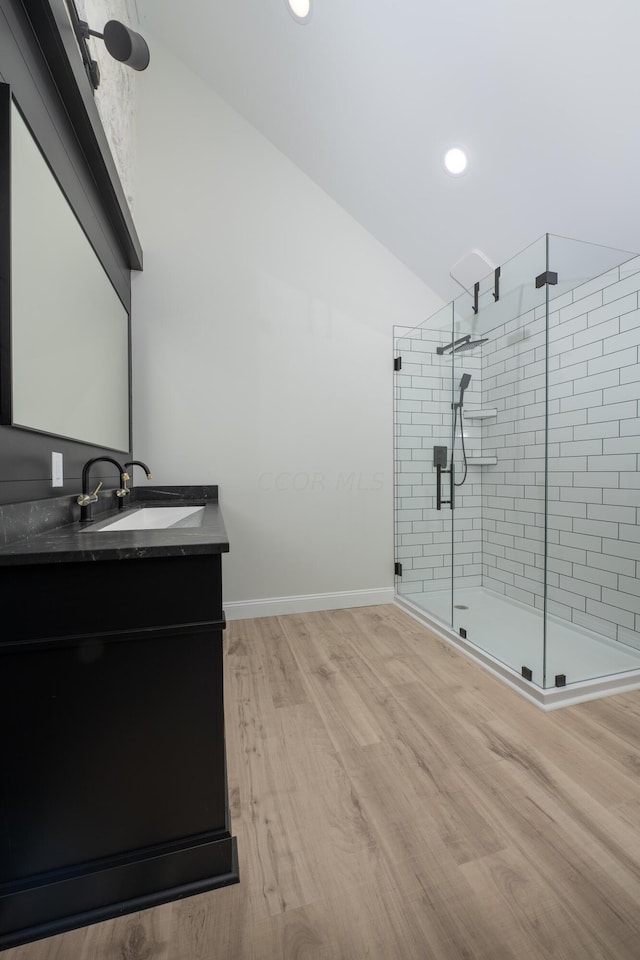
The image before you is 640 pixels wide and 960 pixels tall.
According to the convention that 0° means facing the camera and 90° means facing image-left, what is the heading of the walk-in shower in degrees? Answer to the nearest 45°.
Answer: approximately 45°

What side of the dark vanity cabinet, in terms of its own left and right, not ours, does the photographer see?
right

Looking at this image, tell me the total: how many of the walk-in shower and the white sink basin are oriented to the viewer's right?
1

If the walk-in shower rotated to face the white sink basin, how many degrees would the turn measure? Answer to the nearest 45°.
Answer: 0° — it already faces it

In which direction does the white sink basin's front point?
to the viewer's right

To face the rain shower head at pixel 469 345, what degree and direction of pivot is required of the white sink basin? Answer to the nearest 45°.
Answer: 0° — it already faces it

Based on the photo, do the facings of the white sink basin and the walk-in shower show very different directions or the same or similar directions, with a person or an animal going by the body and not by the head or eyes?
very different directions

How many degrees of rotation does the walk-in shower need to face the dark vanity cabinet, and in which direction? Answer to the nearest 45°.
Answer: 0° — it already faces it

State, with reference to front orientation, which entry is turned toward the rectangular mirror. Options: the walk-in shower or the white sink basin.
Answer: the walk-in shower
